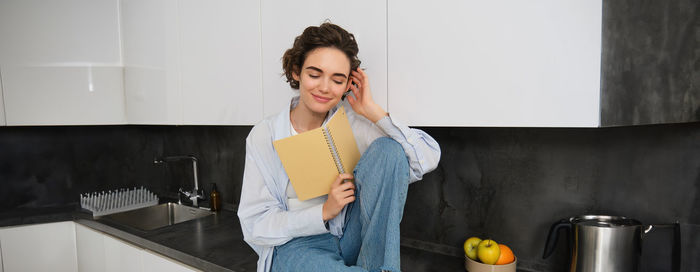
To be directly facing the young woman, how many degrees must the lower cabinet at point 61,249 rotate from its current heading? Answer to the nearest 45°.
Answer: approximately 90° to its left

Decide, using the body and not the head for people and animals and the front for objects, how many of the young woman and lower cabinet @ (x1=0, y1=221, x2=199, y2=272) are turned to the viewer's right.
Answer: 0

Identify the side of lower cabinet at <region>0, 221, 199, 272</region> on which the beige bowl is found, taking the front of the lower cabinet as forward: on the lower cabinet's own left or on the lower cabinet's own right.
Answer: on the lower cabinet's own left

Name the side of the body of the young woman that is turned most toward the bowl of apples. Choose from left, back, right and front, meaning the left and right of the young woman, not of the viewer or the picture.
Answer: left

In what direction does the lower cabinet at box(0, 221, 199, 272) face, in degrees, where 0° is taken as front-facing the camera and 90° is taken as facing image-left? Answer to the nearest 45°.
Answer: approximately 45°

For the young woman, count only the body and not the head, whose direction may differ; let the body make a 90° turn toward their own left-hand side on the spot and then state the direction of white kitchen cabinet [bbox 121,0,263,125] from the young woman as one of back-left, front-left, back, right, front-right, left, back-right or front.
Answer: back-left

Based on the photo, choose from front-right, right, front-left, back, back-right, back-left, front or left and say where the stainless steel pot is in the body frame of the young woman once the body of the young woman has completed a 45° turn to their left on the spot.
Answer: front-left
